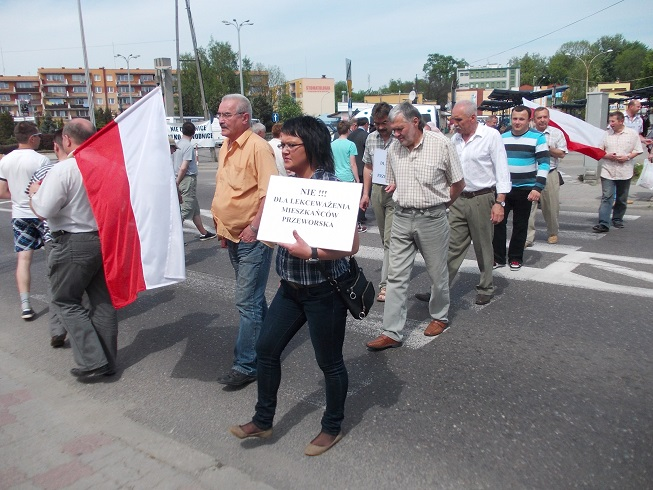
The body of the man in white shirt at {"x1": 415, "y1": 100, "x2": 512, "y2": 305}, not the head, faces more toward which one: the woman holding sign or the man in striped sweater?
the woman holding sign

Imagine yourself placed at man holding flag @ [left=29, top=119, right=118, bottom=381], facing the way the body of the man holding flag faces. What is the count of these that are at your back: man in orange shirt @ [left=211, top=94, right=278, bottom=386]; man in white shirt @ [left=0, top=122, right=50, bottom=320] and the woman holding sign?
2

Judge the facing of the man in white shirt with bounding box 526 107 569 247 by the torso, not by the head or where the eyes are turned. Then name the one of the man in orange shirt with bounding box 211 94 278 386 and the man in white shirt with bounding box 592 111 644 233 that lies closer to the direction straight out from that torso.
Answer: the man in orange shirt

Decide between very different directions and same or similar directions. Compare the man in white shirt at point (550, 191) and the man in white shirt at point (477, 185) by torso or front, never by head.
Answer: same or similar directions

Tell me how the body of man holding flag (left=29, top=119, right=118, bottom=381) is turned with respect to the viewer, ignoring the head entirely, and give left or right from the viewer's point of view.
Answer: facing away from the viewer and to the left of the viewer

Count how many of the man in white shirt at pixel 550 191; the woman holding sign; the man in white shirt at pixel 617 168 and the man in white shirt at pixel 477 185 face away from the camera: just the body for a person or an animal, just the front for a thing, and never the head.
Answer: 0

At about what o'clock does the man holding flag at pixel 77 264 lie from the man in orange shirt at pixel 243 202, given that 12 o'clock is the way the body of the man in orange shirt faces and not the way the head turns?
The man holding flag is roughly at 2 o'clock from the man in orange shirt.

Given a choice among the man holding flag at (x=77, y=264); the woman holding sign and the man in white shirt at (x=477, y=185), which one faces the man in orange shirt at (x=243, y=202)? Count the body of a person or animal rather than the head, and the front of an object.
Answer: the man in white shirt

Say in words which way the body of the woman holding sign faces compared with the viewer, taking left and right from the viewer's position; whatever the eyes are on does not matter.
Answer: facing the viewer and to the left of the viewer

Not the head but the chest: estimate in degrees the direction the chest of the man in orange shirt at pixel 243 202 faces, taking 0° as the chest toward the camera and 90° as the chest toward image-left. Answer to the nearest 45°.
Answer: approximately 45°

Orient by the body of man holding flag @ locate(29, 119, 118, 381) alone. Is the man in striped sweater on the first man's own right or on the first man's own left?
on the first man's own right

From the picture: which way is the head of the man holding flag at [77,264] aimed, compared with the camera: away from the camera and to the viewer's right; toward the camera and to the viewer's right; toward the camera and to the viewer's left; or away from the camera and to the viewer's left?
away from the camera and to the viewer's left

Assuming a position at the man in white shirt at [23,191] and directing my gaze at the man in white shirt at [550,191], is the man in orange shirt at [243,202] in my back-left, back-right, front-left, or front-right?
front-right

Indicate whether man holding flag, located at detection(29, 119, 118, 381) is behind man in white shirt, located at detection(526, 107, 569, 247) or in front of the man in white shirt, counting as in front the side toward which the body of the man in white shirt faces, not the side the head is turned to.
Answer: in front

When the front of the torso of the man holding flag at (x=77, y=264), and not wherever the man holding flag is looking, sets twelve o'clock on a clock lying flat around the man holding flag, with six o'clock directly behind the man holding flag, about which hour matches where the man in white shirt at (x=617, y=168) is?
The man in white shirt is roughly at 4 o'clock from the man holding flag.

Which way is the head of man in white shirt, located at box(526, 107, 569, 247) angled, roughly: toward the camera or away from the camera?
toward the camera

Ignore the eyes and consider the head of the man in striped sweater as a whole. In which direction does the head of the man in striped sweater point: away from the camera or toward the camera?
toward the camera

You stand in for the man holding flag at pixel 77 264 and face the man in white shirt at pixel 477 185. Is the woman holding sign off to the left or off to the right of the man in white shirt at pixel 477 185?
right
